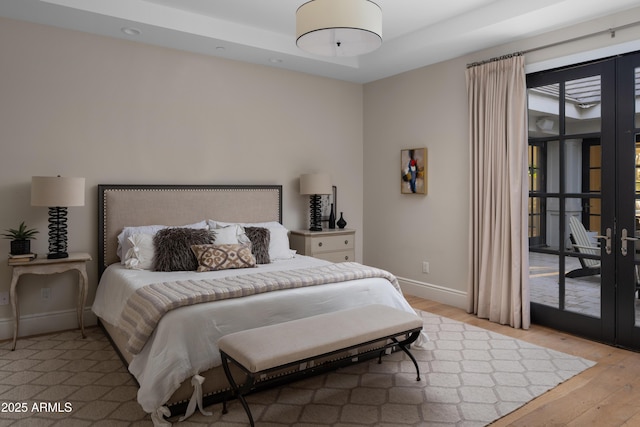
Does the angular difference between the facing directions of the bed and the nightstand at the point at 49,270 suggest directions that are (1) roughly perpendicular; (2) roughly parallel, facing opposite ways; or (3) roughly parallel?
roughly parallel

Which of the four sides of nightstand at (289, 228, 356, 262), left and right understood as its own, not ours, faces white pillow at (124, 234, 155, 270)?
right

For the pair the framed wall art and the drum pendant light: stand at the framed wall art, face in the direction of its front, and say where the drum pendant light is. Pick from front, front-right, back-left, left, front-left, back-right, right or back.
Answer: front-left

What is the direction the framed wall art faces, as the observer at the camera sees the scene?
facing the viewer and to the left of the viewer

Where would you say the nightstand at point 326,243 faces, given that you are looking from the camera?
facing the viewer and to the right of the viewer

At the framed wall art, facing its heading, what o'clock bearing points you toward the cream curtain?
The cream curtain is roughly at 9 o'clock from the framed wall art.

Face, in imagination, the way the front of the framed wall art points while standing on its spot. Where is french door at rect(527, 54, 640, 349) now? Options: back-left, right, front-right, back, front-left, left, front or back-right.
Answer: left

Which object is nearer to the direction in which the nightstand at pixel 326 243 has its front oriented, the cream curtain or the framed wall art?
the cream curtain

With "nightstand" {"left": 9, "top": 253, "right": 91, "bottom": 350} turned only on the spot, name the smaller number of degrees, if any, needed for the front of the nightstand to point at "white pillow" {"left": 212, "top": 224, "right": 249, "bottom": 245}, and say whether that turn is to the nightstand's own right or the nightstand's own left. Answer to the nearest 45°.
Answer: approximately 45° to the nightstand's own left

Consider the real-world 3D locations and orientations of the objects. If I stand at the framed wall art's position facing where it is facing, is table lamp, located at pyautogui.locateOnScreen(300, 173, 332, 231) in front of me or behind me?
in front

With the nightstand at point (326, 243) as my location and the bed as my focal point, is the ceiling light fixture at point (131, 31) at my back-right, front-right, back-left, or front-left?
front-right

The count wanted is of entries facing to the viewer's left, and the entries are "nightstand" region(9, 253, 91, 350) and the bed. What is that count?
0

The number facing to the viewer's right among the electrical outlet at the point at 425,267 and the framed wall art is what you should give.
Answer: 0

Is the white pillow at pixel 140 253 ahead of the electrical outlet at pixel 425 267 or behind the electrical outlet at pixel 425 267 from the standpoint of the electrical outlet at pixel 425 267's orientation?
ahead

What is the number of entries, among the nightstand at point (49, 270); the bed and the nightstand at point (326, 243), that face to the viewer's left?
0

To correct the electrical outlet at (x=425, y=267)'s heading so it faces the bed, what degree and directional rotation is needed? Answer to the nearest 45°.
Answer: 0° — it already faces it

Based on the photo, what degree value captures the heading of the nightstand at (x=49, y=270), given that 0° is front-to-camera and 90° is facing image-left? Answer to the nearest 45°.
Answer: approximately 315°

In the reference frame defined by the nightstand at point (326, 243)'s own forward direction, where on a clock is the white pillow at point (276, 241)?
The white pillow is roughly at 3 o'clock from the nightstand.

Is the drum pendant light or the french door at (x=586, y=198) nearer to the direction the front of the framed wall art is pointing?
the drum pendant light

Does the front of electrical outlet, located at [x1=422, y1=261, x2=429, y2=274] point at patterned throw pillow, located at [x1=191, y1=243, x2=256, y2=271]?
yes

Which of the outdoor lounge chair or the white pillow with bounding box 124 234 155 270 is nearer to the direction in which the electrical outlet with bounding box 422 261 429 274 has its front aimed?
the white pillow

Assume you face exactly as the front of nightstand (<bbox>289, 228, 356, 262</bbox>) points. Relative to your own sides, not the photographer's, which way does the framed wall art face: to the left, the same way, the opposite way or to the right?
to the right
